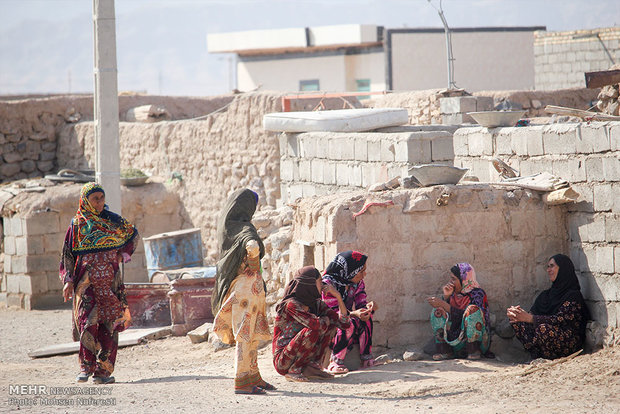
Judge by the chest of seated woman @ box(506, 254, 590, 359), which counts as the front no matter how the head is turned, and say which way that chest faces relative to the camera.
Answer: to the viewer's left

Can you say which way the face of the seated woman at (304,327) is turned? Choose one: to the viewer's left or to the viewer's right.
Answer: to the viewer's right

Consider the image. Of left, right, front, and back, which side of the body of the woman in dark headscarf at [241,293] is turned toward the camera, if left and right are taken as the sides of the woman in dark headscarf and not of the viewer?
right

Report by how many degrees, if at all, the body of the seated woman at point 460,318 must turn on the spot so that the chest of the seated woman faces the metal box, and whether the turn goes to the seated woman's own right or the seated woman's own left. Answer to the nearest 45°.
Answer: approximately 90° to the seated woman's own right

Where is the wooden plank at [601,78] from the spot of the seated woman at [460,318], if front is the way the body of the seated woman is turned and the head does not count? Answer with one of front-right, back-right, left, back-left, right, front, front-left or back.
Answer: back

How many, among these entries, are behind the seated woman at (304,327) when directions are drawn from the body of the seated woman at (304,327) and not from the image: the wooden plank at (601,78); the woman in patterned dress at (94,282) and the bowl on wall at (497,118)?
1

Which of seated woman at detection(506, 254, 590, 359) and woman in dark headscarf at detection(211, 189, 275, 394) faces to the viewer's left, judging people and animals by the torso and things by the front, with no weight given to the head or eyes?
the seated woman

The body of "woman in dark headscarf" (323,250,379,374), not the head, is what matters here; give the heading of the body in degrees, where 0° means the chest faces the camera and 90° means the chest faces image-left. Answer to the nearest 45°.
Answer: approximately 315°

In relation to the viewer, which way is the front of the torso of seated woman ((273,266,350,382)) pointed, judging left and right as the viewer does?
facing to the right of the viewer

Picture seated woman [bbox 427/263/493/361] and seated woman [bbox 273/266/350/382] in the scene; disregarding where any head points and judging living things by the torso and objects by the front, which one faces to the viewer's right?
seated woman [bbox 273/266/350/382]

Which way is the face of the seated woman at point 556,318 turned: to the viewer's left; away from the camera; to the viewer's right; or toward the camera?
to the viewer's left
